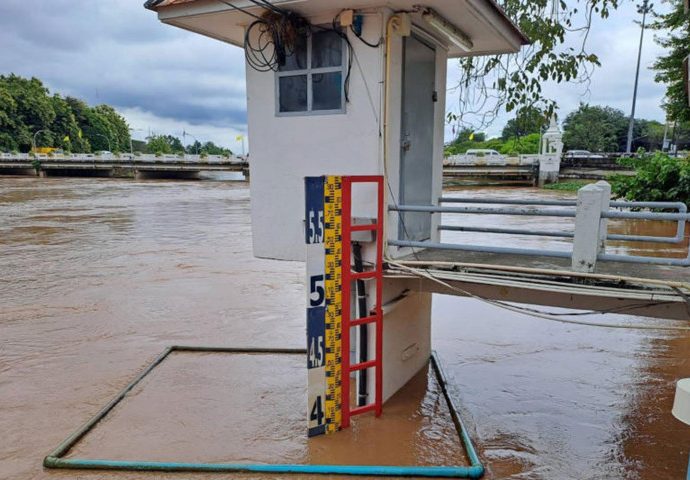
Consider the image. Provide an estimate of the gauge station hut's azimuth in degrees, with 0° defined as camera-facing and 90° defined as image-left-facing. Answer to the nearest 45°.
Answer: approximately 315°

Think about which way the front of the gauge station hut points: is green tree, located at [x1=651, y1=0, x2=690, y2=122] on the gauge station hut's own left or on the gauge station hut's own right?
on the gauge station hut's own left

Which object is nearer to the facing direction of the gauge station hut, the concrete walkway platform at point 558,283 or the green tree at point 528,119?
the concrete walkway platform

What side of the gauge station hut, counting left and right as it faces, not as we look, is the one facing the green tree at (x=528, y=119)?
left

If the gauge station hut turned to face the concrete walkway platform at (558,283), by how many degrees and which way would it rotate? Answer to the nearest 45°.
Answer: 0° — it already faces it

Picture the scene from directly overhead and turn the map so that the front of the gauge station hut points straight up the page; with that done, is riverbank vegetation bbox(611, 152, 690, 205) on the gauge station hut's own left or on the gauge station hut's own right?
on the gauge station hut's own left

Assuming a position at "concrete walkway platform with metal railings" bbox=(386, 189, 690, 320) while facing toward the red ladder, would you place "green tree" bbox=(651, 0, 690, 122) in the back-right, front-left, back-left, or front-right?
back-right

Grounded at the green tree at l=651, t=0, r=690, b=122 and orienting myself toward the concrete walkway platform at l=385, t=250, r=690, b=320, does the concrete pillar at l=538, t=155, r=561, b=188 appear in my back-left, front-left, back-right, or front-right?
back-right

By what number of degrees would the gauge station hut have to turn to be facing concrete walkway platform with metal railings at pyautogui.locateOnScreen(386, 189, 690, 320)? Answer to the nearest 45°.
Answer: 0° — it already faces it
